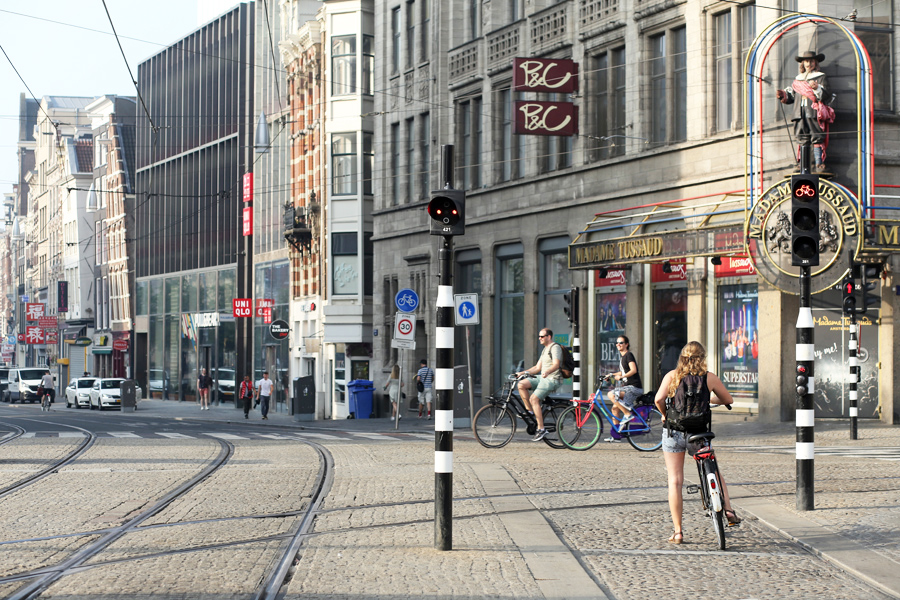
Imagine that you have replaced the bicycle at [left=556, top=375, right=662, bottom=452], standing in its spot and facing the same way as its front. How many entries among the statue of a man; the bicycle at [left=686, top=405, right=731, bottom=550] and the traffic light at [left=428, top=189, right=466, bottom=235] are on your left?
2

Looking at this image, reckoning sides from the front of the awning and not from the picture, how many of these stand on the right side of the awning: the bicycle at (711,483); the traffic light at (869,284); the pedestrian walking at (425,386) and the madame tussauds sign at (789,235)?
1

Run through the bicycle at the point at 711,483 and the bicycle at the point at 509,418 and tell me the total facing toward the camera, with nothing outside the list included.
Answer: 0

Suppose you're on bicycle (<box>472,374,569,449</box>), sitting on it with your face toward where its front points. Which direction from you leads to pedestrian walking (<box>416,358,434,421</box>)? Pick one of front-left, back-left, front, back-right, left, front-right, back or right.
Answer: right

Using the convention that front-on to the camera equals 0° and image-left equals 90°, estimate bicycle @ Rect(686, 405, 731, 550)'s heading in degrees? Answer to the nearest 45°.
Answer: approximately 180°

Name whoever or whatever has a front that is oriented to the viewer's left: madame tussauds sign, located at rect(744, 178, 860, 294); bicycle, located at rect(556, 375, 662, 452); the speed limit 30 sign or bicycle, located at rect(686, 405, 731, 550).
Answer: bicycle, located at rect(556, 375, 662, 452)

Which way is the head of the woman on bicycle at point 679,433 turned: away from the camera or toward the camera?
away from the camera

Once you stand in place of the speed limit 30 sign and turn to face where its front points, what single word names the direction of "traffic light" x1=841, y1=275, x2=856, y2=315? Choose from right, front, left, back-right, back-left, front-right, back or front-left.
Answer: front-left

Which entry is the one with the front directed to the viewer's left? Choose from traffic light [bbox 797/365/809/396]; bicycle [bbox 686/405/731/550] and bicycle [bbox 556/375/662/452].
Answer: bicycle [bbox 556/375/662/452]

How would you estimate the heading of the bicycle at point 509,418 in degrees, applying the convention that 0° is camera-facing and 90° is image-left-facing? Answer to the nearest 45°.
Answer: approximately 90°

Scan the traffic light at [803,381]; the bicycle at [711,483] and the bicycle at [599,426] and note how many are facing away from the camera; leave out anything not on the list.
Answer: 1

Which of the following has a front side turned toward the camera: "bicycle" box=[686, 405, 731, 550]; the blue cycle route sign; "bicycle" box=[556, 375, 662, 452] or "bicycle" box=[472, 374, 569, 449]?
the blue cycle route sign
